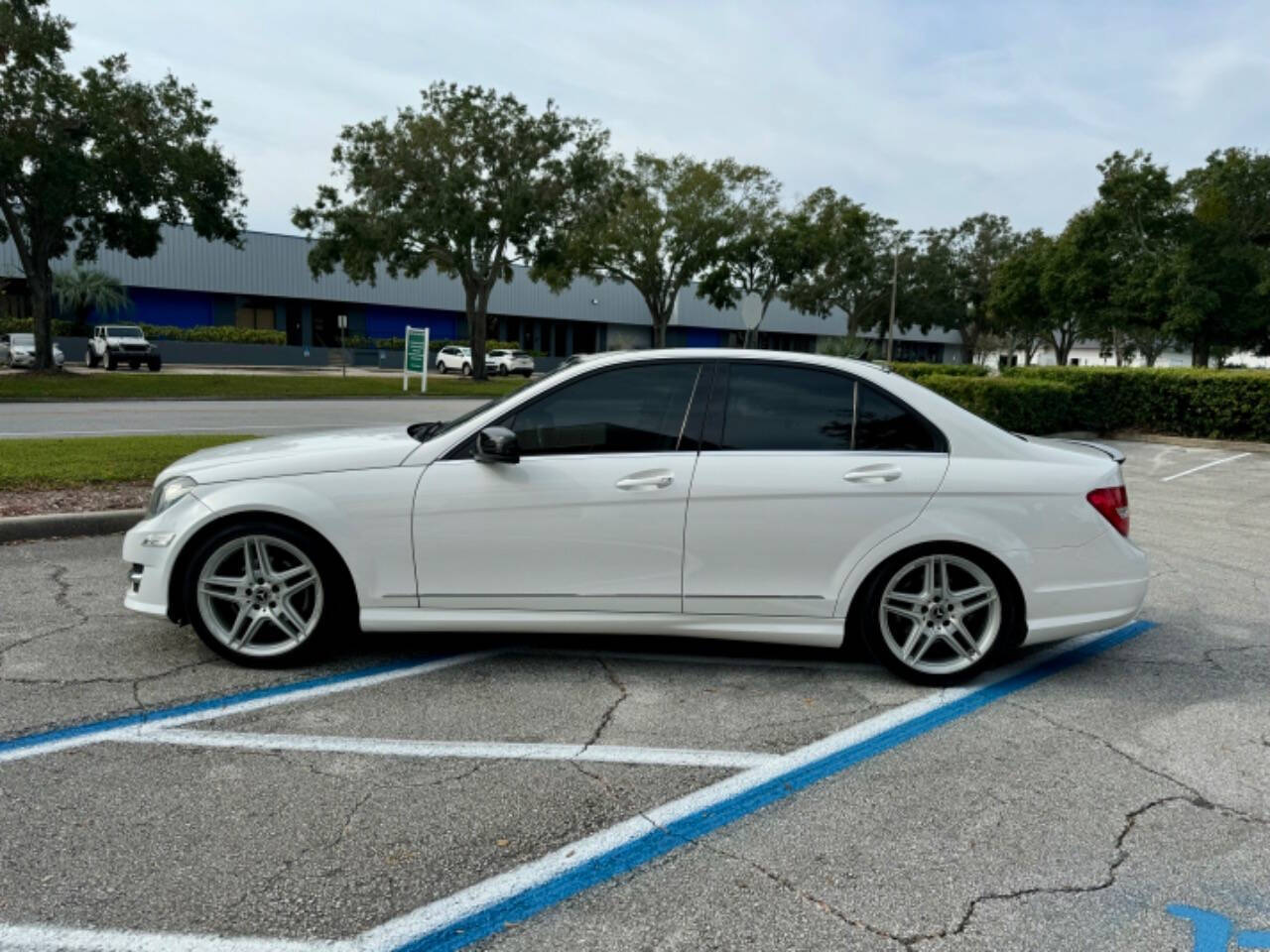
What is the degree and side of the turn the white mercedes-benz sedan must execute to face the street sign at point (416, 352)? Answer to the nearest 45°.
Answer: approximately 90° to its right

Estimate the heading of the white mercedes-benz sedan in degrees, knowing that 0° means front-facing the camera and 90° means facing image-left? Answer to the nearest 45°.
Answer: approximately 90°

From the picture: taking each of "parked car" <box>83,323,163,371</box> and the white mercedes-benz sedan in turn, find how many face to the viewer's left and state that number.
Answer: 1

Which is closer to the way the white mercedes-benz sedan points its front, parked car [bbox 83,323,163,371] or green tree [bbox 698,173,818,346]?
the parked car

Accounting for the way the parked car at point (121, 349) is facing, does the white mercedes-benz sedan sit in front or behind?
in front

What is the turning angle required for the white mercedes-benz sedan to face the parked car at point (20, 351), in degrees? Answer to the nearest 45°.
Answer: approximately 45° to its right

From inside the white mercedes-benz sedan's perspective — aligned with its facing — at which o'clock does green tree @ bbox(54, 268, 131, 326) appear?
The green tree is roughly at 2 o'clock from the white mercedes-benz sedan.

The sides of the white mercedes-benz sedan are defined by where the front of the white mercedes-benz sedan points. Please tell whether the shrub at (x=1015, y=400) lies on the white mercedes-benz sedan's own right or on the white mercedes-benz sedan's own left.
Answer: on the white mercedes-benz sedan's own right

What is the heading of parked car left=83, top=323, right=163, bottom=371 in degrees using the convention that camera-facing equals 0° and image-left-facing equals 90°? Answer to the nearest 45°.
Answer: approximately 315°

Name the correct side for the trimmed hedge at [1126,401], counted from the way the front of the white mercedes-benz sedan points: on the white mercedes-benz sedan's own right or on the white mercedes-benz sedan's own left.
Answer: on the white mercedes-benz sedan's own right
